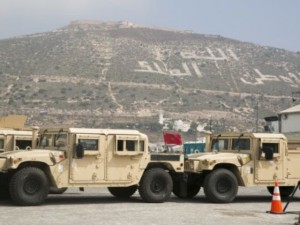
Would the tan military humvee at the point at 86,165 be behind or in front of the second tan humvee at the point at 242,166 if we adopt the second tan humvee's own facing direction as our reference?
in front

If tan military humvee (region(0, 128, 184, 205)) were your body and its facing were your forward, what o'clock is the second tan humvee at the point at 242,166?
The second tan humvee is roughly at 7 o'clock from the tan military humvee.

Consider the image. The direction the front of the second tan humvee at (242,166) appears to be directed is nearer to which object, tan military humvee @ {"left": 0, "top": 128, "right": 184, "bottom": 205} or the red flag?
the tan military humvee

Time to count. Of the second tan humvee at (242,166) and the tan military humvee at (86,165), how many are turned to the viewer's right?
0

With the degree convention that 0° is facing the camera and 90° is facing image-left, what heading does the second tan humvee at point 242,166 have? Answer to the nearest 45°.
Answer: approximately 45°
